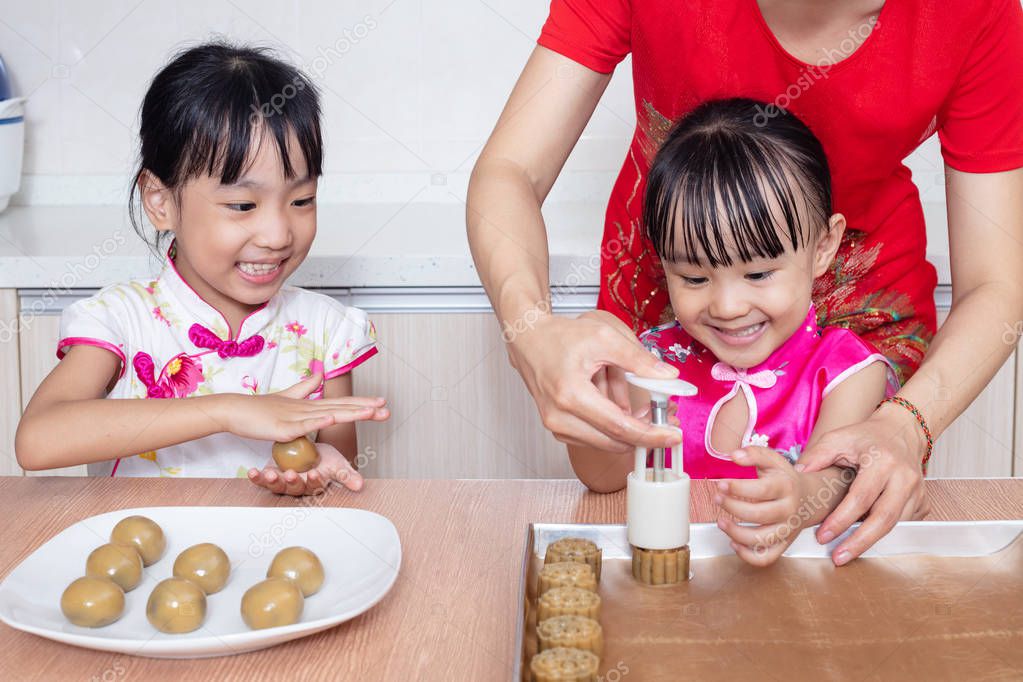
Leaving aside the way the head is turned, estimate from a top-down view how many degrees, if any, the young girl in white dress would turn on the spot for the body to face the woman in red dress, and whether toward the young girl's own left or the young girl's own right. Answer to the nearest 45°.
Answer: approximately 45° to the young girl's own left

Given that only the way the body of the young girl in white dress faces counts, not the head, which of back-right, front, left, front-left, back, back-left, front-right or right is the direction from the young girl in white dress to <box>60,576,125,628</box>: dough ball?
front-right

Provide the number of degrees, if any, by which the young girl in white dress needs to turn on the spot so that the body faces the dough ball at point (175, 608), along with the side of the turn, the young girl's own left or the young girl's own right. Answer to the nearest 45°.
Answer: approximately 45° to the young girl's own right

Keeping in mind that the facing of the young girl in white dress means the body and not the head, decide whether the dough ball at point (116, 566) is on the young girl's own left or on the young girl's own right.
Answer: on the young girl's own right

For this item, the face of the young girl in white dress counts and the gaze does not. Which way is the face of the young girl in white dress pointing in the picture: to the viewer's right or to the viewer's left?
to the viewer's right

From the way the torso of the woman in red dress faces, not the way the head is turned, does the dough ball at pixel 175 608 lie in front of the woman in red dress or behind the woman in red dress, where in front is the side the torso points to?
in front

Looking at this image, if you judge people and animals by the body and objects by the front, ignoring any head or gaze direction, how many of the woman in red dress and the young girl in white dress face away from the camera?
0

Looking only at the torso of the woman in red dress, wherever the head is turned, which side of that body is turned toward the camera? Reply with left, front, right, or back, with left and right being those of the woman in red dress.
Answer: front

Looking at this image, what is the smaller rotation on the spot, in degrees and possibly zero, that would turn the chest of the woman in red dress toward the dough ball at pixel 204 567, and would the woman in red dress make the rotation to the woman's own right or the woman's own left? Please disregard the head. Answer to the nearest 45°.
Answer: approximately 45° to the woman's own right

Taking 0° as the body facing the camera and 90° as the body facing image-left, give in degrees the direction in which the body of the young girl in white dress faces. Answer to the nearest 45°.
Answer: approximately 315°

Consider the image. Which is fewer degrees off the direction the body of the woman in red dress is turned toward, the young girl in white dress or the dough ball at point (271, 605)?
the dough ball

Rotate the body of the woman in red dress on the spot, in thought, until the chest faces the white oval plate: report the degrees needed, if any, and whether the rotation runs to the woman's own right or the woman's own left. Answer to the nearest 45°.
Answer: approximately 45° to the woman's own right

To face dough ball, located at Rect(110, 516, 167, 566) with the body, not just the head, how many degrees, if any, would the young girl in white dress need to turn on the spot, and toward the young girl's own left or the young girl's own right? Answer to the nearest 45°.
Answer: approximately 45° to the young girl's own right
